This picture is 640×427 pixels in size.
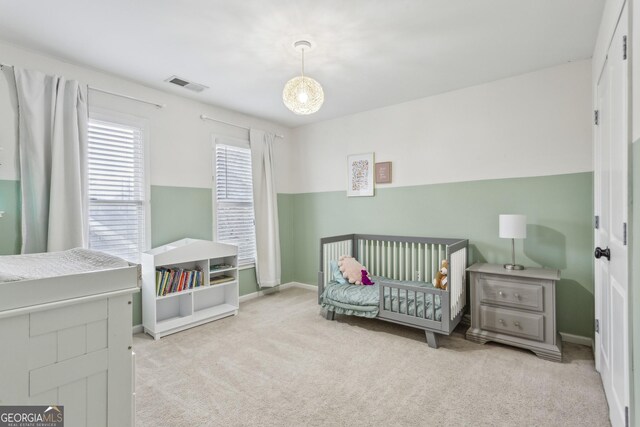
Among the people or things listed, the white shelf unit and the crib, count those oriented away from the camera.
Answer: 0

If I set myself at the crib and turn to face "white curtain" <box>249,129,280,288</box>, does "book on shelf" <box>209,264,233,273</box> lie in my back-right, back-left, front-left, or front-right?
front-left

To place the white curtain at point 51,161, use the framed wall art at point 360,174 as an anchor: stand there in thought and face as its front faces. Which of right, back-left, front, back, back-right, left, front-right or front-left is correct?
front

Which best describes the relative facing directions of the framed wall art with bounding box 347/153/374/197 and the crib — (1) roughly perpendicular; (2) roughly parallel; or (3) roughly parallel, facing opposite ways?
roughly parallel

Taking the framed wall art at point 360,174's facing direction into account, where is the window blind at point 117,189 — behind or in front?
in front

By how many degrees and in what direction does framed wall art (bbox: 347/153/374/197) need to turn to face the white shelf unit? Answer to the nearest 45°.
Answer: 0° — it already faces it

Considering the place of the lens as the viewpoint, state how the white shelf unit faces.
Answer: facing the viewer and to the right of the viewer

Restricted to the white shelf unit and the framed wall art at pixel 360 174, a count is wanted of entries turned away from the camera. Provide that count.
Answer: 0

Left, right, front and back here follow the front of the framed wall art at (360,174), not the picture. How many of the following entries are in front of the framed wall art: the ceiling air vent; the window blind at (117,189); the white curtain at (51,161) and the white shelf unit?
4
